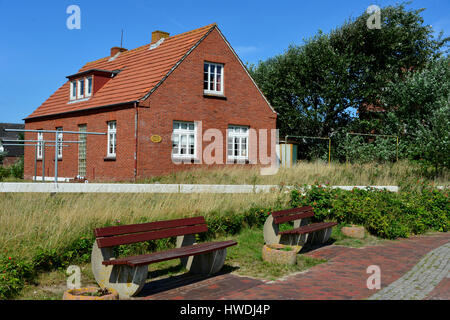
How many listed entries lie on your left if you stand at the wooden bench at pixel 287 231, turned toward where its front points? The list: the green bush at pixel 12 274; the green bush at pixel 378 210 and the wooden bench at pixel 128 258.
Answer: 1

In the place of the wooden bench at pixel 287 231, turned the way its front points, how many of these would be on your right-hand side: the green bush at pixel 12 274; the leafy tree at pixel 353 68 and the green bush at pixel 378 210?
1

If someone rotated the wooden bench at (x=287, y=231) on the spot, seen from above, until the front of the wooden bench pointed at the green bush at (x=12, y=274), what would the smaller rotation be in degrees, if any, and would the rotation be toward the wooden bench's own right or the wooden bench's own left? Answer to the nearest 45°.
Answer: approximately 90° to the wooden bench's own right

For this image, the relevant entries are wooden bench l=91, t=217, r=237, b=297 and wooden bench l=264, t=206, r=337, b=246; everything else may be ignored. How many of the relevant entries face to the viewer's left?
0

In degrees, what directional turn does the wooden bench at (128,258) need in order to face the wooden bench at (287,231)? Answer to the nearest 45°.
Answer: approximately 90° to its left

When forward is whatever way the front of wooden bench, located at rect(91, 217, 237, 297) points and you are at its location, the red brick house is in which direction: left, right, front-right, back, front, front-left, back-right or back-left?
back-left

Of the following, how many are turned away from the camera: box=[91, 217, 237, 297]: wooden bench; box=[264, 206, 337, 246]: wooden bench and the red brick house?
0

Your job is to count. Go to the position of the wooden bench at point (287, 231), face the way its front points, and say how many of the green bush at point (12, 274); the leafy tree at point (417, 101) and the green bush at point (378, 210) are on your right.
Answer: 1

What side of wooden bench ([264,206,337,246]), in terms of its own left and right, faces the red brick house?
back

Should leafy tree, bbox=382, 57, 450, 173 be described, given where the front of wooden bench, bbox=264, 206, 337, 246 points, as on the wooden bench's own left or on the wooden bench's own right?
on the wooden bench's own left

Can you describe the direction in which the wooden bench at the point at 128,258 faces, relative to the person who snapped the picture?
facing the viewer and to the right of the viewer

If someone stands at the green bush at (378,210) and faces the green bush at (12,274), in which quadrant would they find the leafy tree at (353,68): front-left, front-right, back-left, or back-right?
back-right

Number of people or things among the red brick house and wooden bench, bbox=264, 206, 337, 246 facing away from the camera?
0
